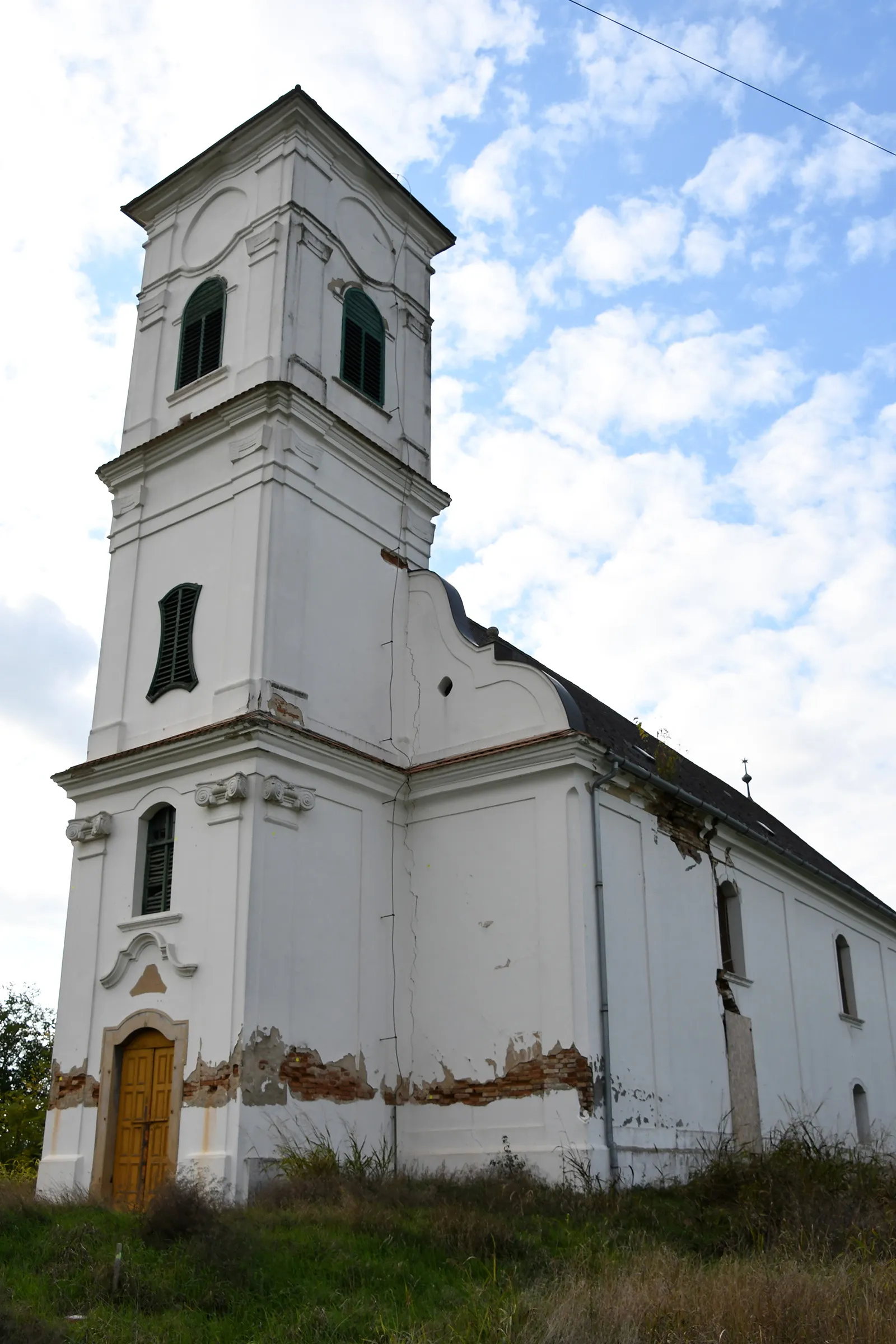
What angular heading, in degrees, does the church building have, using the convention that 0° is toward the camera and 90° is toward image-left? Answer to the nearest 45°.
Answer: approximately 45°
